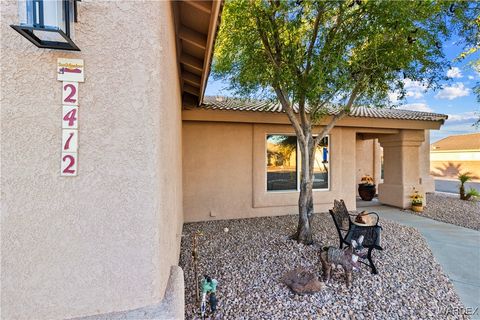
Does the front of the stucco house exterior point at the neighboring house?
no

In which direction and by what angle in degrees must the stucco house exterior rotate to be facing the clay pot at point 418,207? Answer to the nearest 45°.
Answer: approximately 135° to its left

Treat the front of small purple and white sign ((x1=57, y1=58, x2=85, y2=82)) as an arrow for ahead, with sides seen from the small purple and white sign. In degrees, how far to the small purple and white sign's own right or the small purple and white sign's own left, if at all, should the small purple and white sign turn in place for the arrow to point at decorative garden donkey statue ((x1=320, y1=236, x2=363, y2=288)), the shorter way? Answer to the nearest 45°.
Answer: approximately 90° to the small purple and white sign's own left

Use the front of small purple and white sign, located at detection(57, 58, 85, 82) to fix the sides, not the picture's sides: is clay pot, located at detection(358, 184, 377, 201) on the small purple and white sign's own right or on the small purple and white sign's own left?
on the small purple and white sign's own left

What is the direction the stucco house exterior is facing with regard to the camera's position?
facing the viewer

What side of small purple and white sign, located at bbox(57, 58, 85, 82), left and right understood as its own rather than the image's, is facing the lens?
front

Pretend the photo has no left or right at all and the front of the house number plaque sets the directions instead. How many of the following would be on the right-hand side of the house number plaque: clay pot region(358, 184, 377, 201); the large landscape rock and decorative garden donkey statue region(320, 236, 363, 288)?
0
